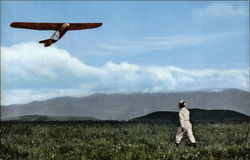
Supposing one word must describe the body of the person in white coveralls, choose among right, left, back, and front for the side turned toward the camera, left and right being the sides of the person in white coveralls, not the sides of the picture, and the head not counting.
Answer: left

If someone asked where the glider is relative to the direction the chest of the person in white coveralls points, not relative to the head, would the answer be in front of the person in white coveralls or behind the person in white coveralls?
in front
